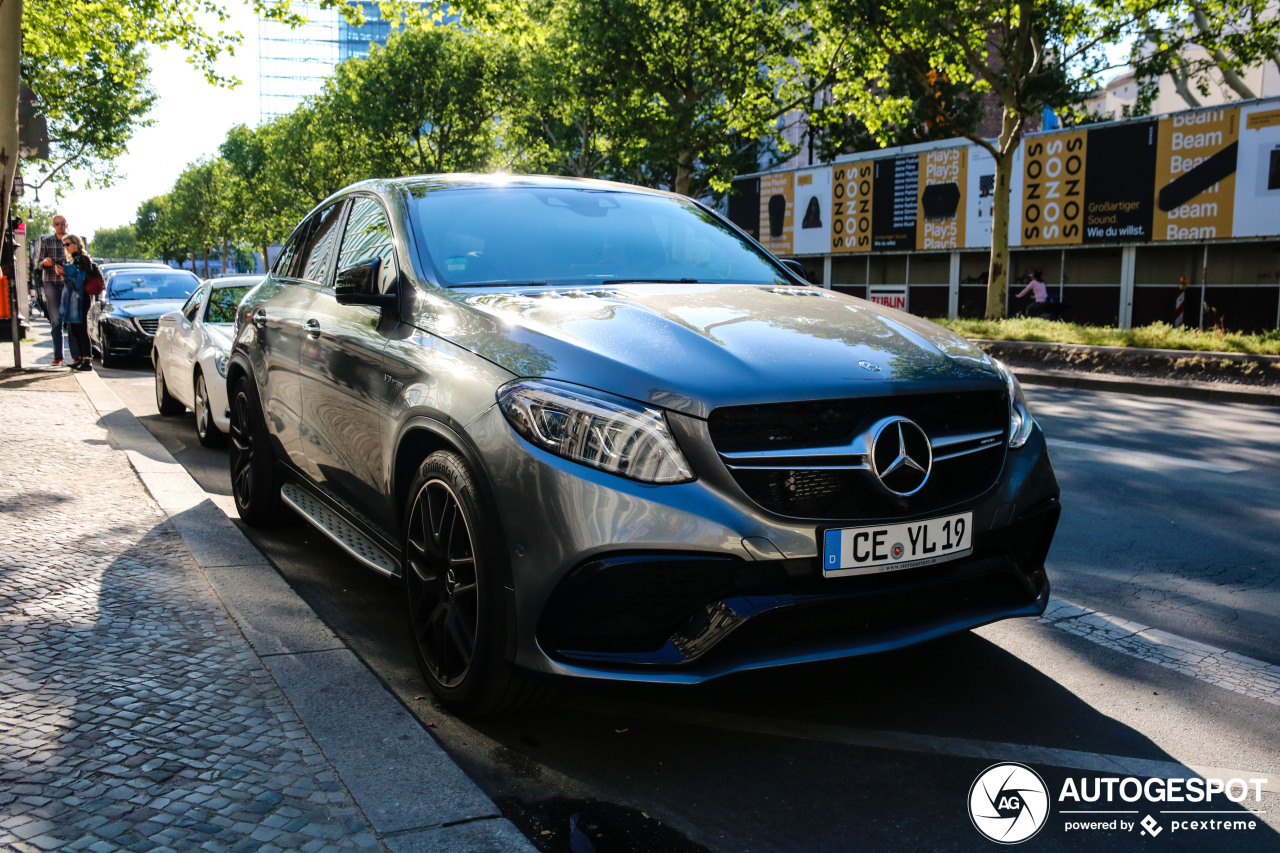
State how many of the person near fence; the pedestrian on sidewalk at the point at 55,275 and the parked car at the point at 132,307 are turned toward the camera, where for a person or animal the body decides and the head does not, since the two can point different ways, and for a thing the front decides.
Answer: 2

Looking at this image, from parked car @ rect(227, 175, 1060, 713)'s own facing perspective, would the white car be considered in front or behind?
behind

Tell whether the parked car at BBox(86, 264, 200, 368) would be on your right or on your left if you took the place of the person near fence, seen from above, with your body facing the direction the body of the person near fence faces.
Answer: on your left

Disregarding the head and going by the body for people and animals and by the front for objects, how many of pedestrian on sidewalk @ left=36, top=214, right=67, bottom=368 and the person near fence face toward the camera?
1

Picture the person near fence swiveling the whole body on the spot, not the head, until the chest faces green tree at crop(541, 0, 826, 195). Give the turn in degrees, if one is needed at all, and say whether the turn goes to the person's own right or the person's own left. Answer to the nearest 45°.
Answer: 0° — they already face it

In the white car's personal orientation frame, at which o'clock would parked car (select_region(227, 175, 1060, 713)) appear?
The parked car is roughly at 1 o'clock from the white car.

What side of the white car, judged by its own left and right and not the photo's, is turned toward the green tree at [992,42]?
left

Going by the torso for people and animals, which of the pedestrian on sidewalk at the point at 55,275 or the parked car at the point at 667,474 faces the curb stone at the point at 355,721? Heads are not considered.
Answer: the pedestrian on sidewalk

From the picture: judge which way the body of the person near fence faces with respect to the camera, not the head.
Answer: to the viewer's left
